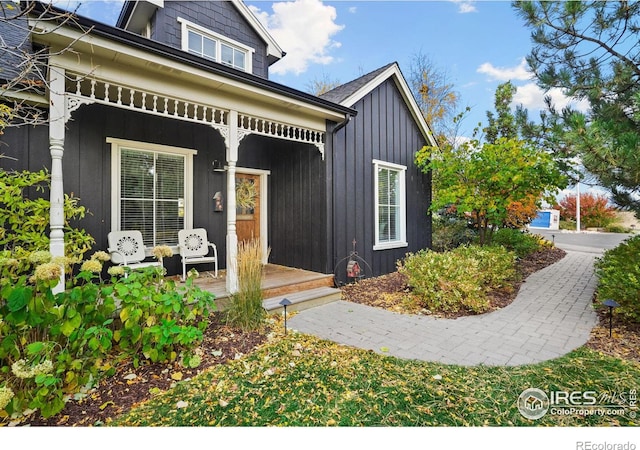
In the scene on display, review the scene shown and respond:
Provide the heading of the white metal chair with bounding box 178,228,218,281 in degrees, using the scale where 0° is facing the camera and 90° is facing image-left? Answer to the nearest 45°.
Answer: approximately 315°

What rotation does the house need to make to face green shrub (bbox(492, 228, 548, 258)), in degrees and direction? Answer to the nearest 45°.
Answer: approximately 45° to its left

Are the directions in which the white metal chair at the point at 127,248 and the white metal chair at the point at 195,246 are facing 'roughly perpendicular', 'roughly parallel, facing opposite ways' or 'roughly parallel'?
roughly parallel

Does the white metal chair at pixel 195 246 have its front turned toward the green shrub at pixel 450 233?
no

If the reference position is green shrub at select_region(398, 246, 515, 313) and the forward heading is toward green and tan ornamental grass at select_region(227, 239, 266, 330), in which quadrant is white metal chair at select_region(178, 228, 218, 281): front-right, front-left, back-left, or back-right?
front-right

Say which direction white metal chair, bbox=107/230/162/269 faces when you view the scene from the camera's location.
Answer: facing the viewer and to the right of the viewer

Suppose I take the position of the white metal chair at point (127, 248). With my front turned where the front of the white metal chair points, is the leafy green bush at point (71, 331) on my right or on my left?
on my right

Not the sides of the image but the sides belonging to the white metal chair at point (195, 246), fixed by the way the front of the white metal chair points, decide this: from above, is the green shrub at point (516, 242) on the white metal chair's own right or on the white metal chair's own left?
on the white metal chair's own left

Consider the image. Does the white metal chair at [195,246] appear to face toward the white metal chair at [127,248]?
no

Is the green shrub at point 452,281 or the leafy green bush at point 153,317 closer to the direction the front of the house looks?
the green shrub

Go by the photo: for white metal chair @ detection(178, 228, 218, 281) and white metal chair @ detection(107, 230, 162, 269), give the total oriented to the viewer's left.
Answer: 0
